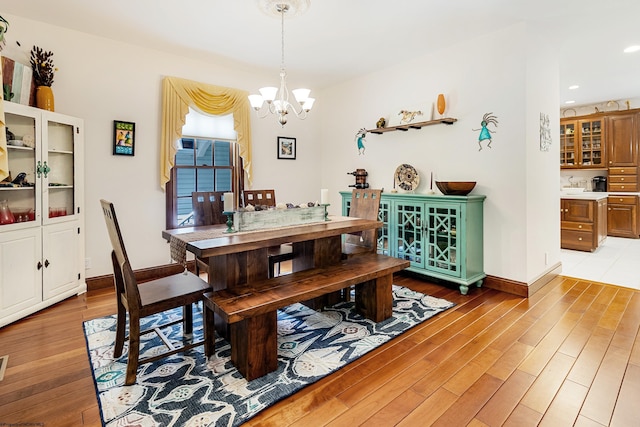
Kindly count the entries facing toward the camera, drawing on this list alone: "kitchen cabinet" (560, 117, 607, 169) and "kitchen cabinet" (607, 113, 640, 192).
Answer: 2

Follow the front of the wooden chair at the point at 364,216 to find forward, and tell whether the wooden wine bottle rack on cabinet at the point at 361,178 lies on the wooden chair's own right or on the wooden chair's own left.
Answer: on the wooden chair's own right

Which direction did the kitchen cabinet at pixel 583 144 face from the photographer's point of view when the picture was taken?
facing the viewer
